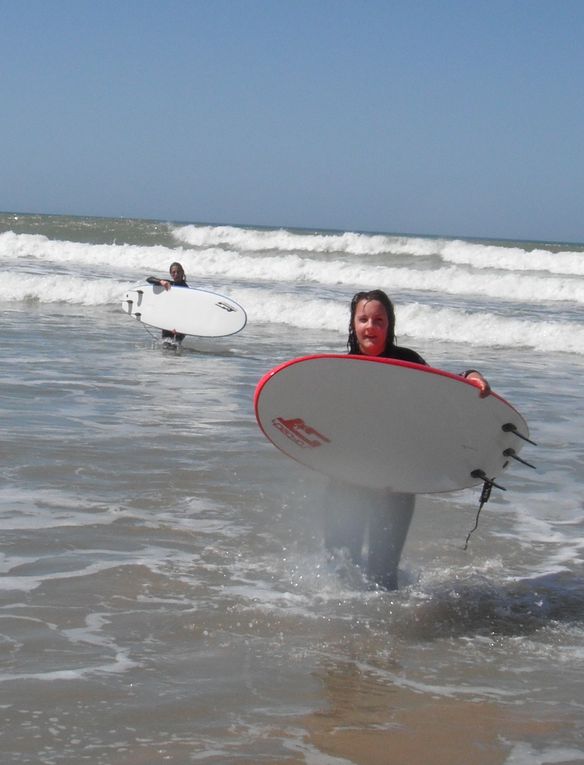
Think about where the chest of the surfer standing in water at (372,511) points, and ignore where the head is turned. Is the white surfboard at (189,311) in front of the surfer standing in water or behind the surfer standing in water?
behind

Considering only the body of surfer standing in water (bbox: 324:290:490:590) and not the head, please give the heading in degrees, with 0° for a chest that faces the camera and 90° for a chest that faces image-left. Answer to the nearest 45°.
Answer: approximately 0°

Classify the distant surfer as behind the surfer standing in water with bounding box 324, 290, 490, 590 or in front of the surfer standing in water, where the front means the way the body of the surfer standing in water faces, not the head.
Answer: behind
